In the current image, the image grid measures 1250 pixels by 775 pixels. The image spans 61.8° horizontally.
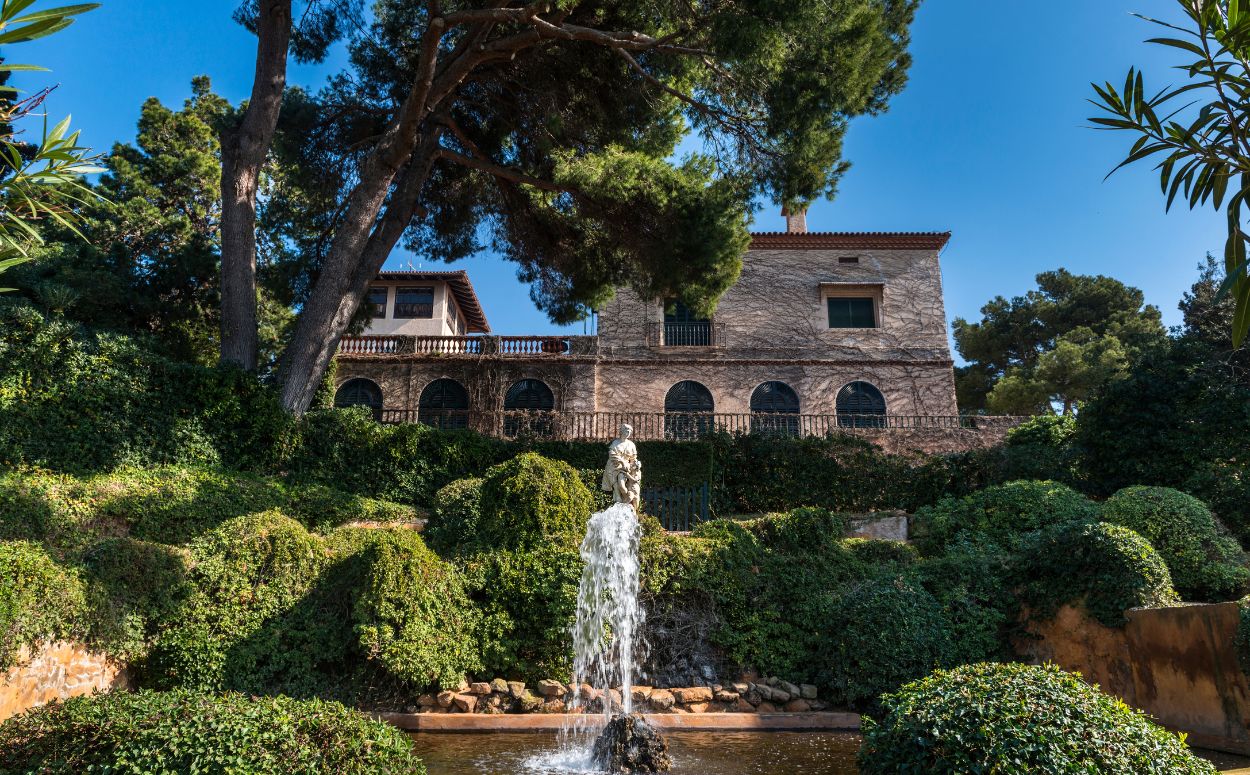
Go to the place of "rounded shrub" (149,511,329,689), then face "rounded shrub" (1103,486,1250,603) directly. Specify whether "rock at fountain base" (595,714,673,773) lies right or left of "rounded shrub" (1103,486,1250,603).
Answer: right

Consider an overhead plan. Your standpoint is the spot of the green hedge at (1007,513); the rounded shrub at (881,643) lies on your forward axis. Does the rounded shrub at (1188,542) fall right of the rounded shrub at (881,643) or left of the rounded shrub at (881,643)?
left

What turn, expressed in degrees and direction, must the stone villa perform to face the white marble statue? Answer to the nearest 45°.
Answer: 0° — it already faces it

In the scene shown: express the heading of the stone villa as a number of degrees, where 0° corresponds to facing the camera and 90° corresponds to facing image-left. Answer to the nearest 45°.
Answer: approximately 0°
